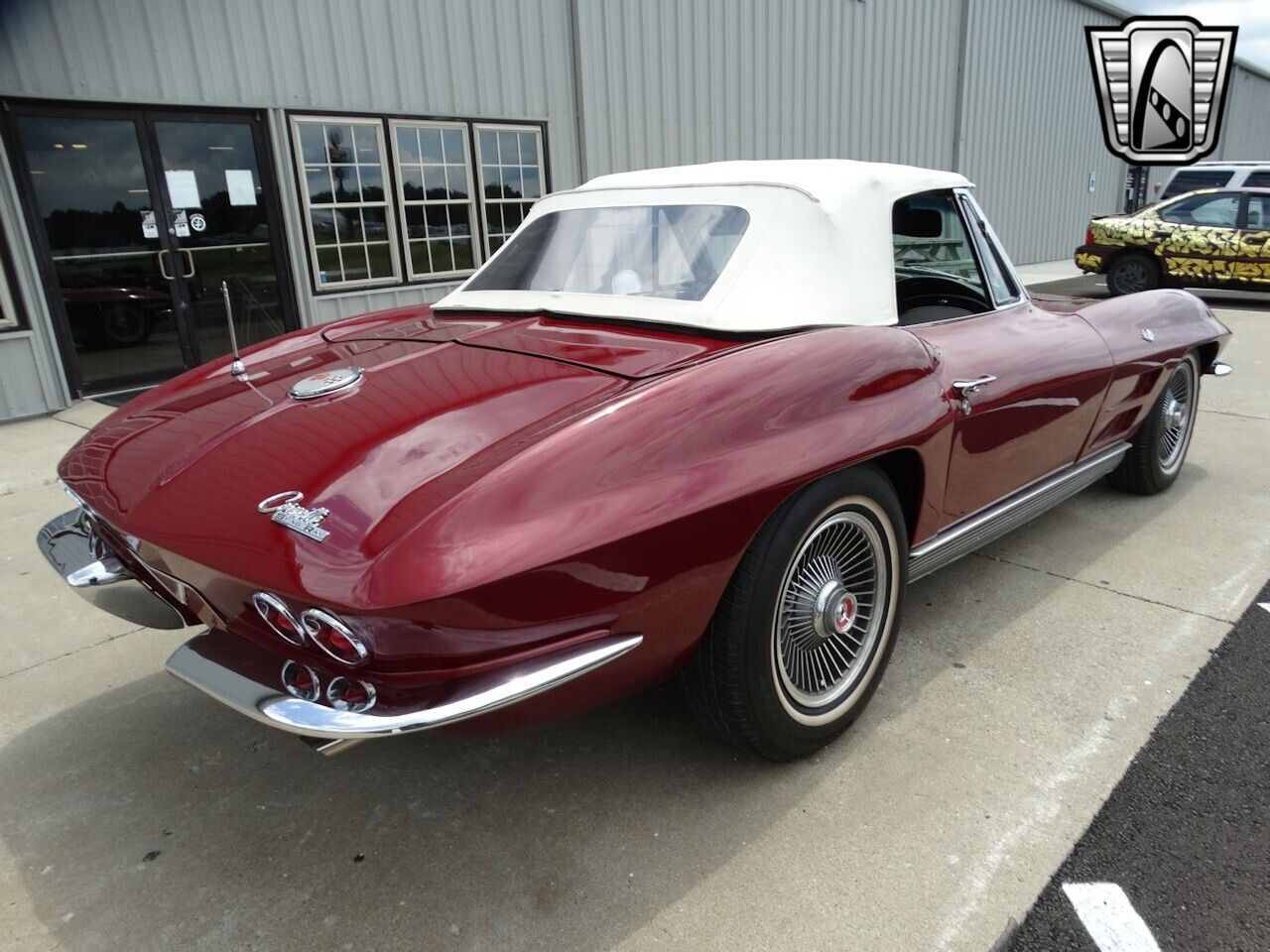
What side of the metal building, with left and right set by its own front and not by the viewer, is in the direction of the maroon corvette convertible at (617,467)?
front

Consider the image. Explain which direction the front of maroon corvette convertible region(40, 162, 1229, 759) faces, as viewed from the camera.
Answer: facing away from the viewer and to the right of the viewer

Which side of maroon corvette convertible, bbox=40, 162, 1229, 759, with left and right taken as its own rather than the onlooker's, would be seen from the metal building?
left

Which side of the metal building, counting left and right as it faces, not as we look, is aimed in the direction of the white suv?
left

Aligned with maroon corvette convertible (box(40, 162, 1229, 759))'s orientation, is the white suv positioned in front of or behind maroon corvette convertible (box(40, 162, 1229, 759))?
in front

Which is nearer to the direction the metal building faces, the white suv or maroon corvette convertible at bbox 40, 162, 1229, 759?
the maroon corvette convertible

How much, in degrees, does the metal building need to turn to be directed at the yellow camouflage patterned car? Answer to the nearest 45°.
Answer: approximately 45° to its left

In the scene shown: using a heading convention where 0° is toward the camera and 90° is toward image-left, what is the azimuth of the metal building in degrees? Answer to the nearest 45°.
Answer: approximately 315°

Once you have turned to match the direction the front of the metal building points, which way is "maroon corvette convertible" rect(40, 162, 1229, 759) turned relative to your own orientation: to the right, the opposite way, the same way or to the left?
to the left

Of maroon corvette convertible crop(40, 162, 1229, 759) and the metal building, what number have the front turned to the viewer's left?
0

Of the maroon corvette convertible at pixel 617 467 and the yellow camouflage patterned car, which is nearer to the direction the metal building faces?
the maroon corvette convertible

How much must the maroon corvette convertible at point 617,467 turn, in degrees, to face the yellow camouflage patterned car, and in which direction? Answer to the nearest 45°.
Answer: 0° — it already faces it
